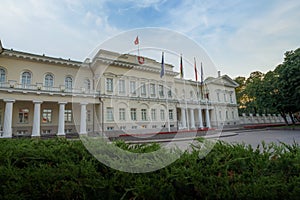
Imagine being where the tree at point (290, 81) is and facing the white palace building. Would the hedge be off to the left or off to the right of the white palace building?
left

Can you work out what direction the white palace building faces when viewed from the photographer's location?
facing the viewer and to the right of the viewer

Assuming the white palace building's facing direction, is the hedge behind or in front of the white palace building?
in front
